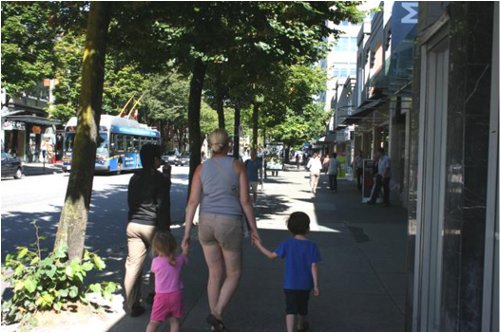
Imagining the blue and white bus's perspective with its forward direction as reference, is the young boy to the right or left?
on its left

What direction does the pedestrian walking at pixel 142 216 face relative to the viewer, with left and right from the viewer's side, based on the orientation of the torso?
facing away from the viewer and to the right of the viewer

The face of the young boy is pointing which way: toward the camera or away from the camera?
away from the camera

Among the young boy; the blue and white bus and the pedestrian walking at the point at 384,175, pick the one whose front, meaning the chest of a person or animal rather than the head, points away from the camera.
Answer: the young boy

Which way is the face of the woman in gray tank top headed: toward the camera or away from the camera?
away from the camera

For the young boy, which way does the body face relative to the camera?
away from the camera

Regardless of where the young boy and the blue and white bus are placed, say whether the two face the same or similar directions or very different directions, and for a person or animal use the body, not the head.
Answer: very different directions
